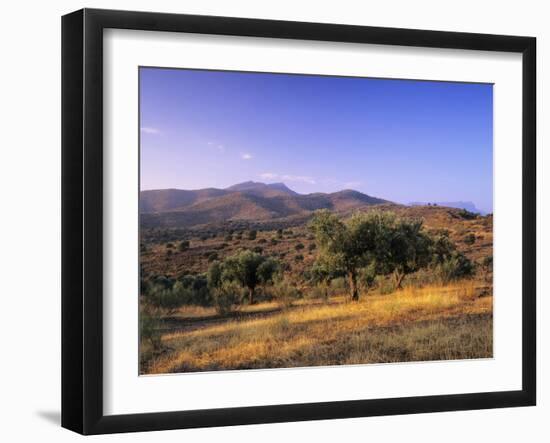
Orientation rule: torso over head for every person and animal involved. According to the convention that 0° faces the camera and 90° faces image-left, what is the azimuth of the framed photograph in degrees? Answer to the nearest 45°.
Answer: approximately 315°
